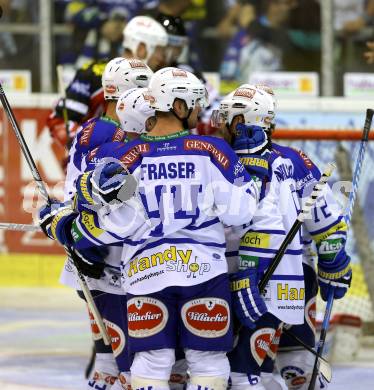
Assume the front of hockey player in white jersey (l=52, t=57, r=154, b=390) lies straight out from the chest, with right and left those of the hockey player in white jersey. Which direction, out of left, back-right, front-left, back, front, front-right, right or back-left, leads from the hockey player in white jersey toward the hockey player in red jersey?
front-left

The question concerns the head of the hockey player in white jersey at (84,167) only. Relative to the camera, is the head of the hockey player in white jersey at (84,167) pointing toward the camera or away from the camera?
away from the camera

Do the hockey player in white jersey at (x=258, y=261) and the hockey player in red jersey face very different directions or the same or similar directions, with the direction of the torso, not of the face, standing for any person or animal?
very different directions

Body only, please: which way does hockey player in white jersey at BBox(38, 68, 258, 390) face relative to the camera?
away from the camera

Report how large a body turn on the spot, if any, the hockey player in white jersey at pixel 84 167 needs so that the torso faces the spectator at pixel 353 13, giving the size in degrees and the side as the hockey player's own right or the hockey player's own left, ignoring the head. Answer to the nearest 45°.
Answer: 0° — they already face them

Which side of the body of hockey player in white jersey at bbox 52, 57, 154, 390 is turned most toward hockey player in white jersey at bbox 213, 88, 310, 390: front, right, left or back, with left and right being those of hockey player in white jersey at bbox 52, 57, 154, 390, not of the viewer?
right

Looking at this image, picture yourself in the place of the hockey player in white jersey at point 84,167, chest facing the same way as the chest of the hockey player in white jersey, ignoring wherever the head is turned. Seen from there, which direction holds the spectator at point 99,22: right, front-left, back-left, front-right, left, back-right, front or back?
front-left

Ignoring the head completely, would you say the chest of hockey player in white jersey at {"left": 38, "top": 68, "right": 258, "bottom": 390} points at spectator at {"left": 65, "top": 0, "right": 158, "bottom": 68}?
yes

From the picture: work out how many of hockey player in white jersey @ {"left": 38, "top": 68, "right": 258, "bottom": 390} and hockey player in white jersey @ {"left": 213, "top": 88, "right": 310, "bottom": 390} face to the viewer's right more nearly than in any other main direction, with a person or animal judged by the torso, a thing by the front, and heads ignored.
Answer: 0
